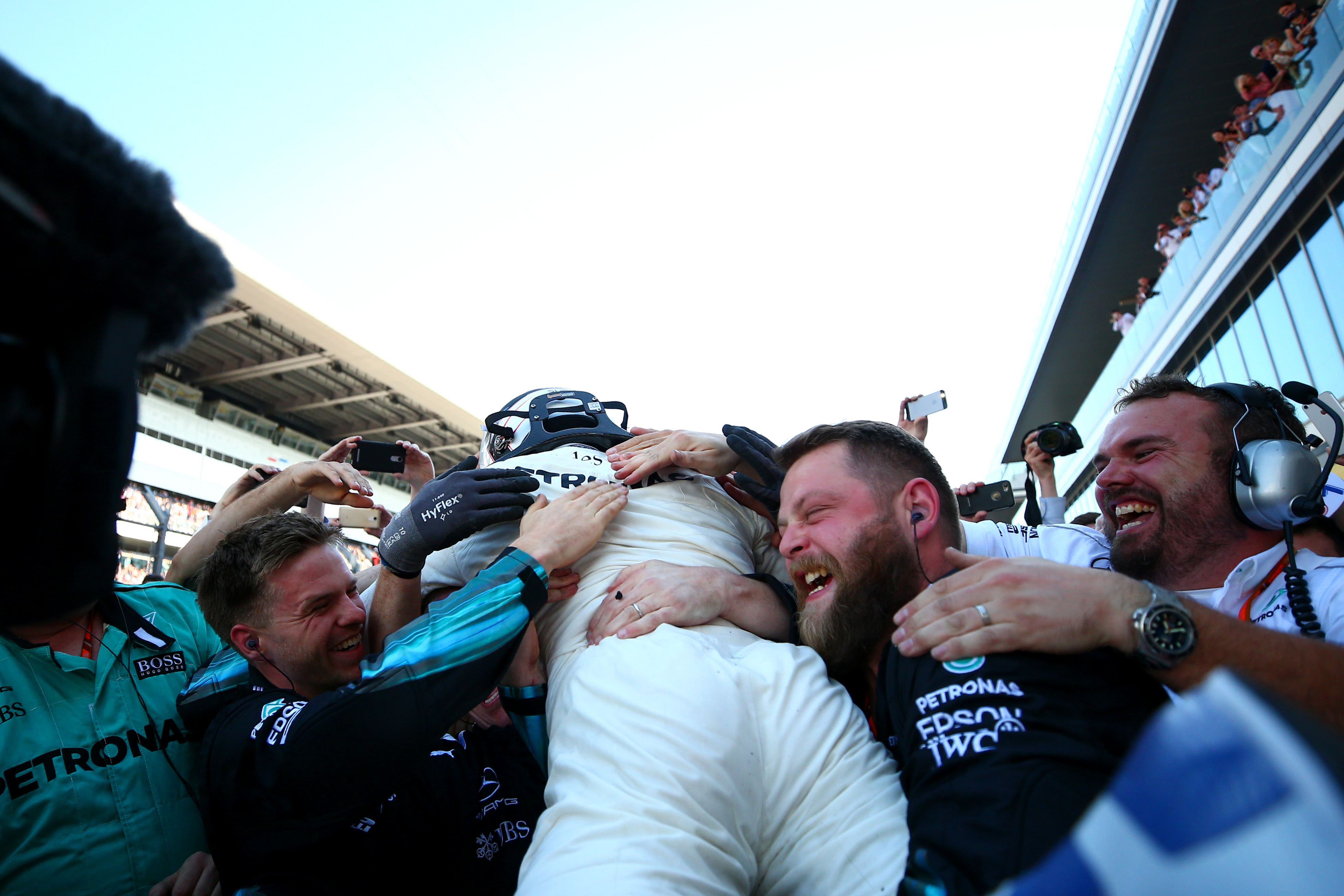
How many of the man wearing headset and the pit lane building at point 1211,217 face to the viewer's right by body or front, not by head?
0

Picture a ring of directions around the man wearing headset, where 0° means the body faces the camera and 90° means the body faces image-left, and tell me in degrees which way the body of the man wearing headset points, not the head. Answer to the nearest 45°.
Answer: approximately 45°

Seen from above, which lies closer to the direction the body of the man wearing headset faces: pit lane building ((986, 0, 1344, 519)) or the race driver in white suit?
the race driver in white suit

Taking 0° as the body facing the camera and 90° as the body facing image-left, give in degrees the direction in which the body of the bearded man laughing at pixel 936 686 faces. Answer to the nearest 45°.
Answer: approximately 45°

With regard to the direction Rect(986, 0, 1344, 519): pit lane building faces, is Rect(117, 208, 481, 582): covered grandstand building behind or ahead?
ahead

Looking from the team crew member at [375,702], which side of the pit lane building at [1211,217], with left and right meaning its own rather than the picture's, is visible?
left

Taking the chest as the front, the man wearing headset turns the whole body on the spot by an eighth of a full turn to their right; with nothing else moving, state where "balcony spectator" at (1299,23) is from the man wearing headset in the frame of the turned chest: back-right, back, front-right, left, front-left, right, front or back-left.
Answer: right

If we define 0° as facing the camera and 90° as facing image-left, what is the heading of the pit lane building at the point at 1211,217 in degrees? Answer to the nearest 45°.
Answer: approximately 90°

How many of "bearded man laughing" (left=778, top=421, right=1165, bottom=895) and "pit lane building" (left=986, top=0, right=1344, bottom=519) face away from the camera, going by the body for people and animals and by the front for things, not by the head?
0

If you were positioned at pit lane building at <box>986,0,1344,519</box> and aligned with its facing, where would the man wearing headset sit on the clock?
The man wearing headset is roughly at 9 o'clock from the pit lane building.

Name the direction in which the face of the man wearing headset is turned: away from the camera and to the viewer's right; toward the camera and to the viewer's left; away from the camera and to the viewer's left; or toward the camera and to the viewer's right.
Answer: toward the camera and to the viewer's left

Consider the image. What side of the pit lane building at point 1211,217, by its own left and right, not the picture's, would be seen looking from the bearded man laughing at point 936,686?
left

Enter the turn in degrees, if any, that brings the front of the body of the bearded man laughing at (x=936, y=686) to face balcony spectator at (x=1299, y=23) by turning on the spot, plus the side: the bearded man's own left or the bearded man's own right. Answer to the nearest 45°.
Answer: approximately 135° to the bearded man's own right
